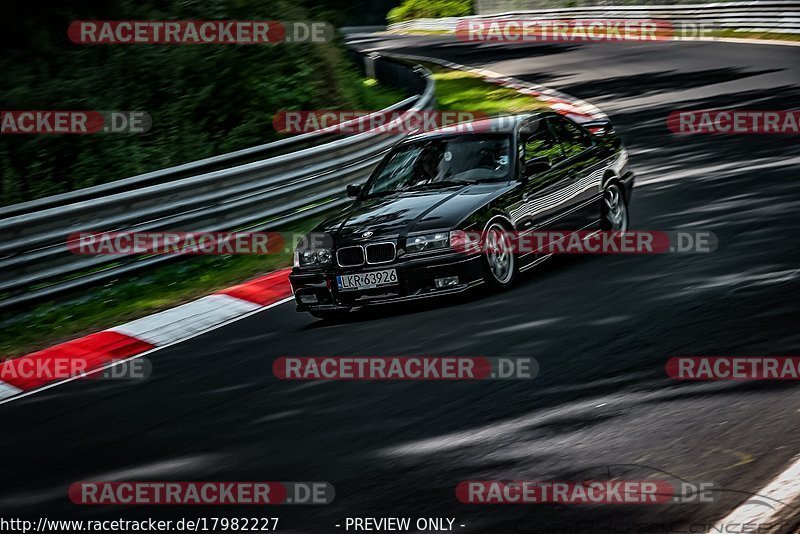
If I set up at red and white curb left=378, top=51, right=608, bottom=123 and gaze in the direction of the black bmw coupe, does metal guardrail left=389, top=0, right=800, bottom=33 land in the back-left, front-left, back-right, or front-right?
back-left

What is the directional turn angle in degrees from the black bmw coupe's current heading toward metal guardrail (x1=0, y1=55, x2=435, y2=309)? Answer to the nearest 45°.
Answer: approximately 90° to its right

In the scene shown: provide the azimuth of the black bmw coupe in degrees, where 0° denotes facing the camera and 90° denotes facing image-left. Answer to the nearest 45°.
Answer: approximately 45°

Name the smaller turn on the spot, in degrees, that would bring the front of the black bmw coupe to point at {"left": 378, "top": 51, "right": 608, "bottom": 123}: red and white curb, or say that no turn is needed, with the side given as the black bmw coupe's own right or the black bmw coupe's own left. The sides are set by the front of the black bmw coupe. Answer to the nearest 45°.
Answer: approximately 135° to the black bmw coupe's own right

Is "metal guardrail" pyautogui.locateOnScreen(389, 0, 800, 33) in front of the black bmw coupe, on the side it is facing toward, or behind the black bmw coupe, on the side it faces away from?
behind
